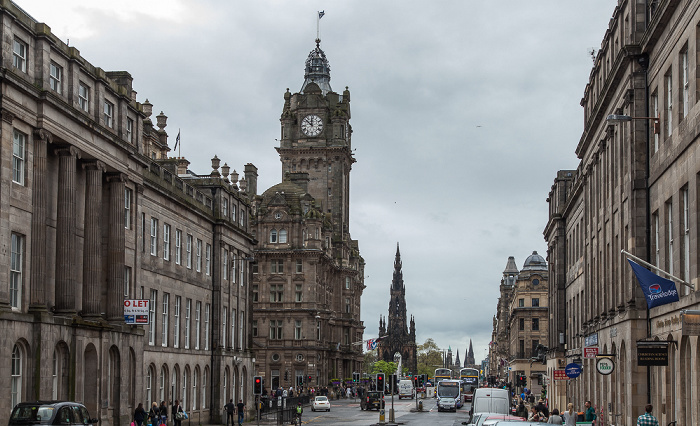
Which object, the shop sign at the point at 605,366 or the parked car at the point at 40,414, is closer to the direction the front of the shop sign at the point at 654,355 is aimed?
the parked car

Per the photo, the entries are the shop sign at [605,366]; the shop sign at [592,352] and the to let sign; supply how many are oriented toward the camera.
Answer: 3

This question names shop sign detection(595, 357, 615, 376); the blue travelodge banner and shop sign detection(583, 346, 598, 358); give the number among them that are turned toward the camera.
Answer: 3

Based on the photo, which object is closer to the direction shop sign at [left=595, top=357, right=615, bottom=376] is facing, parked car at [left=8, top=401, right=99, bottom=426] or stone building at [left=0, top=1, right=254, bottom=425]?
the parked car

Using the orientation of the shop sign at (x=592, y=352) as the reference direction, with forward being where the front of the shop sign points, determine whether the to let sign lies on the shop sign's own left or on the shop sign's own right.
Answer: on the shop sign's own right

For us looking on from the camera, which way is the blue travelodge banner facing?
facing the viewer

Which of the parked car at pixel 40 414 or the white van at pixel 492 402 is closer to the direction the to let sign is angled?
the parked car

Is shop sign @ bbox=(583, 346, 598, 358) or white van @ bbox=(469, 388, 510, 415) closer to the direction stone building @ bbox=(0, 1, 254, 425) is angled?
the shop sign

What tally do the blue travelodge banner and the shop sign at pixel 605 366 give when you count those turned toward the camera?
2

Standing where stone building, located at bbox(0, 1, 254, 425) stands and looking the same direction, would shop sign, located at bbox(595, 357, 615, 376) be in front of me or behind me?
in front

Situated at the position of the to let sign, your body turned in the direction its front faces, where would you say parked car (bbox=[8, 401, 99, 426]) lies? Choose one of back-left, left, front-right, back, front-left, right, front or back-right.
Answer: front

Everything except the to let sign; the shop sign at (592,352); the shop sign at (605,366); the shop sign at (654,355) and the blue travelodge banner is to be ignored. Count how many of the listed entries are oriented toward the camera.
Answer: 5

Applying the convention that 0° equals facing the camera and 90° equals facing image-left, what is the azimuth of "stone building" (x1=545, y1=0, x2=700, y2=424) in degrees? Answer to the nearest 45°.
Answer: approximately 45°
